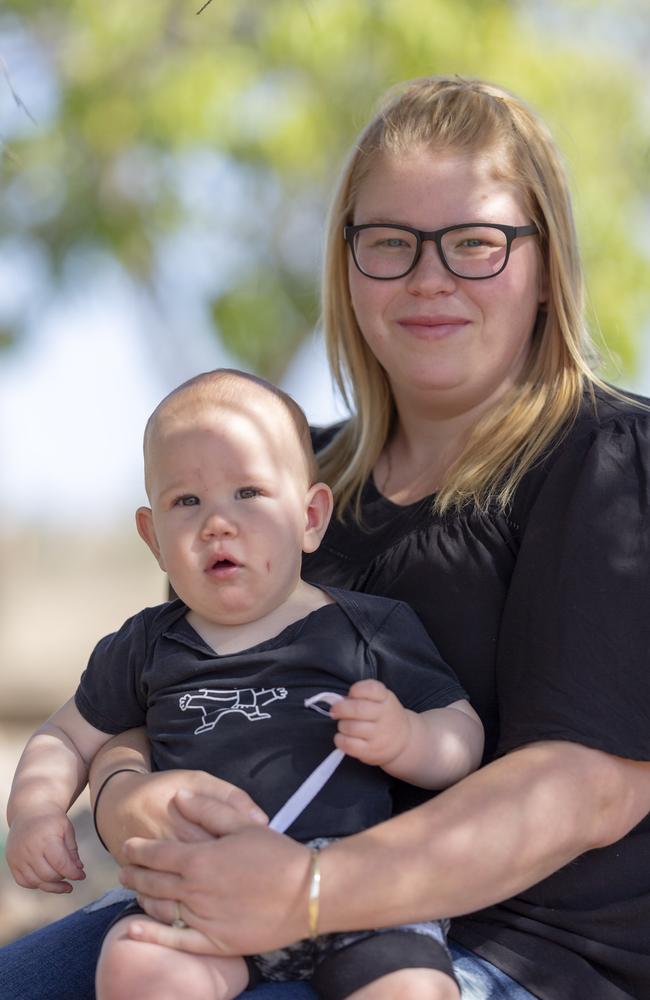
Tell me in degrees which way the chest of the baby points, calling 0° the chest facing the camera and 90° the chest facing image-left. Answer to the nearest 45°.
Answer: approximately 0°
